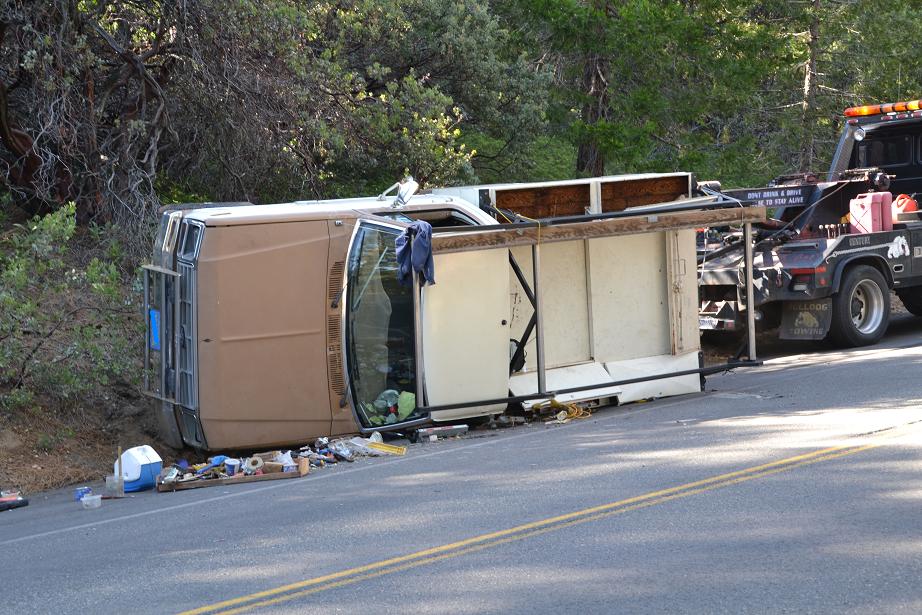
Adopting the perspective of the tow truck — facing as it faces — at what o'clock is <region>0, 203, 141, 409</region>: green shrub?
The green shrub is roughly at 6 o'clock from the tow truck.

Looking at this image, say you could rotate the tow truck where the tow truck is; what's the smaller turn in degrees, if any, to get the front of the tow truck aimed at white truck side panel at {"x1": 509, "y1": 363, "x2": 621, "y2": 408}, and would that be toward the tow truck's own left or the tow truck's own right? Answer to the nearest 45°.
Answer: approximately 180°

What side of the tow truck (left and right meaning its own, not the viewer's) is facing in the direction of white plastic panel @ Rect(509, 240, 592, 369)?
back

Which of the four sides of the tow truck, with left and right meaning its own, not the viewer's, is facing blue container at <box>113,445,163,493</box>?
back

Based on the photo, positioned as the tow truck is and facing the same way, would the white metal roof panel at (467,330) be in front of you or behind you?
behind

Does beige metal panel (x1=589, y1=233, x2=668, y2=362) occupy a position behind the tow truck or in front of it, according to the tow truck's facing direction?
behind

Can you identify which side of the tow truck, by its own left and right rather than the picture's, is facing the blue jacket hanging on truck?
back

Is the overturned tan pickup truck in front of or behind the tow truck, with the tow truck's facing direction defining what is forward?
behind

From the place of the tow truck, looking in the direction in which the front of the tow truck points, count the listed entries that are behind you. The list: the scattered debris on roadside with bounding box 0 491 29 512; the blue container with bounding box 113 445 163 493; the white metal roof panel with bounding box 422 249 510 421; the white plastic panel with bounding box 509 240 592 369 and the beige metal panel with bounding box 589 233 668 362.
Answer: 5

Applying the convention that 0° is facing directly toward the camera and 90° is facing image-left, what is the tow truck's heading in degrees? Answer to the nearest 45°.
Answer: approximately 225°

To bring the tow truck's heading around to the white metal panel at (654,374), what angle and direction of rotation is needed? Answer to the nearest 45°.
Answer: approximately 180°

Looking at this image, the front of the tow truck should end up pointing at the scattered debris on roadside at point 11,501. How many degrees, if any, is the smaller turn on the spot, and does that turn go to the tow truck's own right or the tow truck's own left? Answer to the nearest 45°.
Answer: approximately 180°
